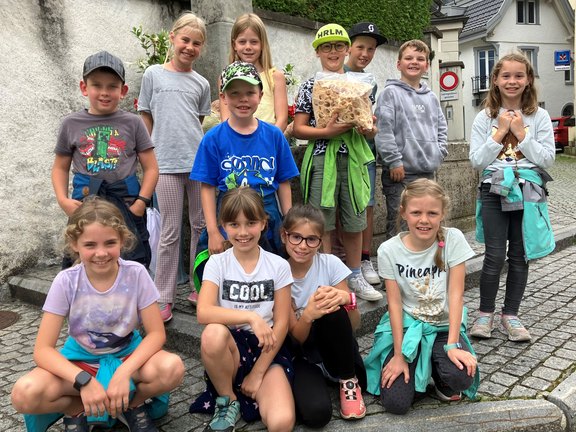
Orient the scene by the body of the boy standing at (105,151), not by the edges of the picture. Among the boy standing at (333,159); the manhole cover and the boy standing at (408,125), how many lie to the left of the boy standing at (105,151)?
2

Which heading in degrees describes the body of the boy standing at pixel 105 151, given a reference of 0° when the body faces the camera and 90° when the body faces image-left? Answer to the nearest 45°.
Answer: approximately 0°

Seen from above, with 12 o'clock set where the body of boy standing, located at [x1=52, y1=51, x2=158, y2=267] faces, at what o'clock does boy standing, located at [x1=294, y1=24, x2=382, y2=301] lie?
boy standing, located at [x1=294, y1=24, x2=382, y2=301] is roughly at 9 o'clock from boy standing, located at [x1=52, y1=51, x2=158, y2=267].

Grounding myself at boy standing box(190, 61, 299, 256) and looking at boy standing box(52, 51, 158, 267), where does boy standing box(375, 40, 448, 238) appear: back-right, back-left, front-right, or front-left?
back-right

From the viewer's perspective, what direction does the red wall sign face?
toward the camera

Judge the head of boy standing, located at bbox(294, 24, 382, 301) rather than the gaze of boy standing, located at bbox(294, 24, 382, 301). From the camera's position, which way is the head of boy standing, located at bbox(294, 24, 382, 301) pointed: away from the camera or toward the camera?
toward the camera

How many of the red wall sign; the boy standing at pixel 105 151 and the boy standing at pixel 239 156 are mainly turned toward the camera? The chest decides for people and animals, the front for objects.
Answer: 3

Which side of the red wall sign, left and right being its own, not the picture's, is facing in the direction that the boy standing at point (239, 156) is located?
front

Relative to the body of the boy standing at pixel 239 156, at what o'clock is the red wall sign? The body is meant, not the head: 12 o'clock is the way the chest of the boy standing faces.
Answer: The red wall sign is roughly at 7 o'clock from the boy standing.

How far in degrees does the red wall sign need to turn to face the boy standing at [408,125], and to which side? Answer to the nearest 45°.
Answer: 0° — it already faces them

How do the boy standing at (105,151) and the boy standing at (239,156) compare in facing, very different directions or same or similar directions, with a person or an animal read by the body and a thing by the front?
same or similar directions

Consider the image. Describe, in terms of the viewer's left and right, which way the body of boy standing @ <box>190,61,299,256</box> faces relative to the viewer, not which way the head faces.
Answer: facing the viewer

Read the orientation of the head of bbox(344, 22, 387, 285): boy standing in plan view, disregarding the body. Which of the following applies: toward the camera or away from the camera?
toward the camera

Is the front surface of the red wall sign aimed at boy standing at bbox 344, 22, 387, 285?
yes

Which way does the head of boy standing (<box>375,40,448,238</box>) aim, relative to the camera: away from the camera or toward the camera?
toward the camera
